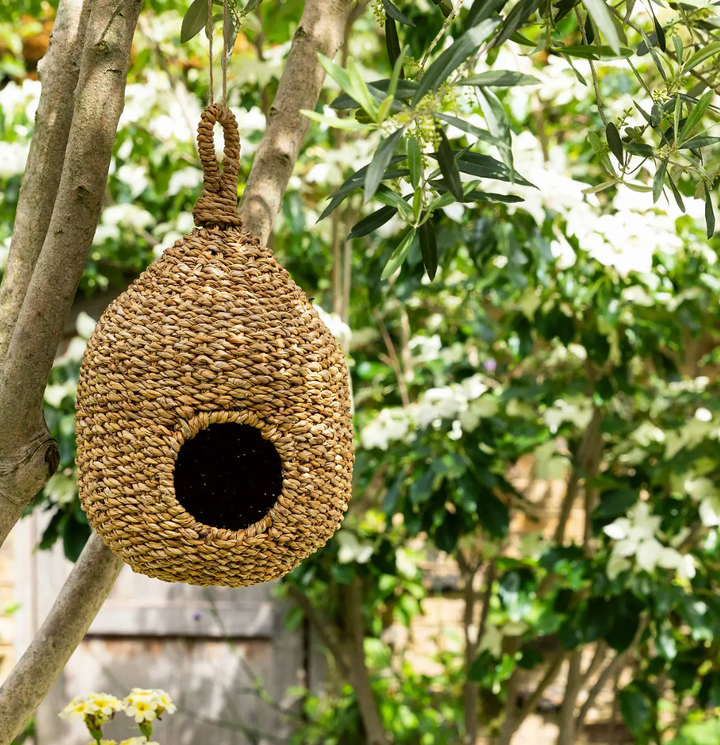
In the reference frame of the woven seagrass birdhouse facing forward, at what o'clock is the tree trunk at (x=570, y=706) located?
The tree trunk is roughly at 7 o'clock from the woven seagrass birdhouse.

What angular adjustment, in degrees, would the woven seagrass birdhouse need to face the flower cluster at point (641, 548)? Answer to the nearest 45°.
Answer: approximately 135° to its left

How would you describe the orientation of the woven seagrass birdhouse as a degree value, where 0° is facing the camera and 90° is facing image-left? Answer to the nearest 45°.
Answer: approximately 0°
